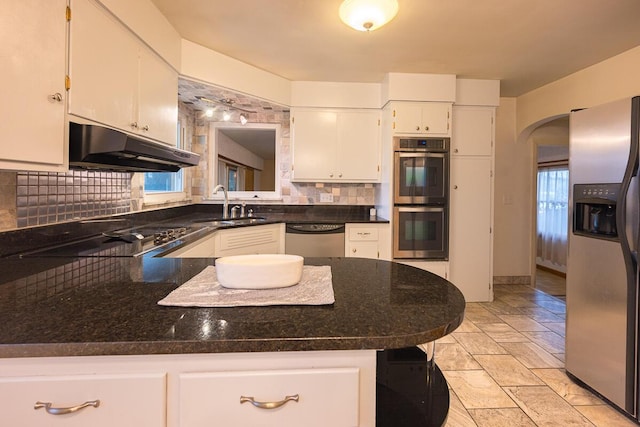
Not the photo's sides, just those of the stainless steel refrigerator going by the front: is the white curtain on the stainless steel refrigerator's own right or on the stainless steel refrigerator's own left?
on the stainless steel refrigerator's own right

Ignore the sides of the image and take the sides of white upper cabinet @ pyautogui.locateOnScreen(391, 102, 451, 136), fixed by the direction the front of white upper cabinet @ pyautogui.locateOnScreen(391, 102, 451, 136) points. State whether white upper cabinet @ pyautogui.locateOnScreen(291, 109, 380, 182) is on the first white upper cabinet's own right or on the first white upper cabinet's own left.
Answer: on the first white upper cabinet's own right

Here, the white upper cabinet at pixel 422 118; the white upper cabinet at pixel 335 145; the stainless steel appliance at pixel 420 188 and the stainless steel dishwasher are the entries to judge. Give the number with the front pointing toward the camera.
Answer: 4

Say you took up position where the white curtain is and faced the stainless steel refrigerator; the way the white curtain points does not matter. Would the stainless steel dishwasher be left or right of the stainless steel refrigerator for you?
right

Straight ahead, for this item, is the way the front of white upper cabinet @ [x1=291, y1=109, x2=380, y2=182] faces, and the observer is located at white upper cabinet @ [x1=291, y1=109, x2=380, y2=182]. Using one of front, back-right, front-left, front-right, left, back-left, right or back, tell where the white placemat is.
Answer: front

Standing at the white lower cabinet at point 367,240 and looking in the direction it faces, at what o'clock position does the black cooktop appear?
The black cooktop is roughly at 1 o'clock from the white lower cabinet.

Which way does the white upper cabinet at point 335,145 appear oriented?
toward the camera

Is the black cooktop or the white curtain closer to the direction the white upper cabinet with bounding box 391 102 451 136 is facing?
the black cooktop

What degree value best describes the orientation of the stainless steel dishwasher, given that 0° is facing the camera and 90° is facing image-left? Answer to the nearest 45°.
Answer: approximately 0°

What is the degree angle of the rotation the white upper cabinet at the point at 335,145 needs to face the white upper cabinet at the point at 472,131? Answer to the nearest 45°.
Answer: approximately 90° to its left

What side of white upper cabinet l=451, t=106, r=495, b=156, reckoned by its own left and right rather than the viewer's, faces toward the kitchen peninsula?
front

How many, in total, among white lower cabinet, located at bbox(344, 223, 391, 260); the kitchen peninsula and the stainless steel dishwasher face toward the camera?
3

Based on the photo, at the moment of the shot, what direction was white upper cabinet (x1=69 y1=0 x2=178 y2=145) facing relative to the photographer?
facing the viewer and to the right of the viewer

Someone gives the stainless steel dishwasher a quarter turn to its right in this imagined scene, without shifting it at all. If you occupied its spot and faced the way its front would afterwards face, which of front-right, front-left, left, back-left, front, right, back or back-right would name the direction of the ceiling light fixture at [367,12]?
left

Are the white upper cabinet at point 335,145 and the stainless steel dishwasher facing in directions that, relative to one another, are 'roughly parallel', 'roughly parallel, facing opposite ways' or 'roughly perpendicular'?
roughly parallel

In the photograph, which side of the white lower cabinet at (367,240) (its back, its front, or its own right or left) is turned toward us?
front
